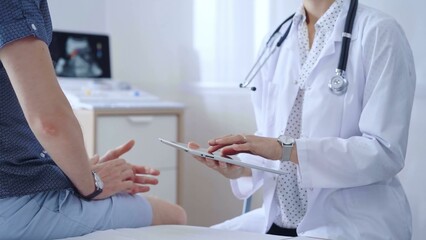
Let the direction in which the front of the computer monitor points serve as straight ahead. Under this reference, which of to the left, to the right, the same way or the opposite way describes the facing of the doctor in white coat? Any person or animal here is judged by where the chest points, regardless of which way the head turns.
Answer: to the right

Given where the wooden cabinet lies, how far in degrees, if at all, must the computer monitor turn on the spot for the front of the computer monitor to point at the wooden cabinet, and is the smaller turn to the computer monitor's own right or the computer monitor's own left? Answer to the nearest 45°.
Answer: approximately 45° to the computer monitor's own left

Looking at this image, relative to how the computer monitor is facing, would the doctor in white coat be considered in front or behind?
in front

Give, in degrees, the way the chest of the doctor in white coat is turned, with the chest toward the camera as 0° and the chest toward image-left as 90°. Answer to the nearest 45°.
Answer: approximately 45°

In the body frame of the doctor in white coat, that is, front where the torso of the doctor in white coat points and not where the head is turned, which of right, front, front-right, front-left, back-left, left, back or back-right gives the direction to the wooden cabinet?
right

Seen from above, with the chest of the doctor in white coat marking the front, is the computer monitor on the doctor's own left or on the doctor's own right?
on the doctor's own right

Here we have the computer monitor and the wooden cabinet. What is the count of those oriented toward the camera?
2
